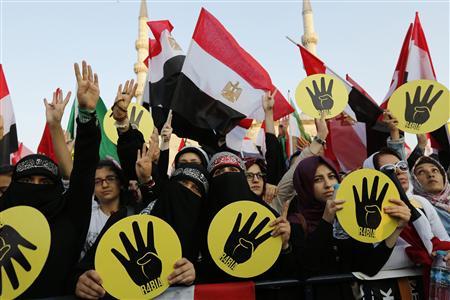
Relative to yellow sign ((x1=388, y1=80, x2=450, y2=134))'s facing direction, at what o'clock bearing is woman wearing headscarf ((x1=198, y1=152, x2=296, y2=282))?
The woman wearing headscarf is roughly at 1 o'clock from the yellow sign.

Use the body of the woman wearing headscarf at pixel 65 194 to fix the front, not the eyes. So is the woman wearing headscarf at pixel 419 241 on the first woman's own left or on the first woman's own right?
on the first woman's own left

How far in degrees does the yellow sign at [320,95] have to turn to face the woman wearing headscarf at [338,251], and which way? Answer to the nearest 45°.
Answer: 0° — it already faces them

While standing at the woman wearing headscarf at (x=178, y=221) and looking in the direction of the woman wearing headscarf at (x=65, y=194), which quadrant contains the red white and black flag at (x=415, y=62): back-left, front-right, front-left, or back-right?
back-right

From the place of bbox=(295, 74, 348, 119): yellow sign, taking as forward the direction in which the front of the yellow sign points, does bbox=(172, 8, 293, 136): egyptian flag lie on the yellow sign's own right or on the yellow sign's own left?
on the yellow sign's own right

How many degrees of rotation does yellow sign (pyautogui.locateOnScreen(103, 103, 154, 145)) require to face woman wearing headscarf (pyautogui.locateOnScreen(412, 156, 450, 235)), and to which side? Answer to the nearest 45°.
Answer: approximately 45° to its left

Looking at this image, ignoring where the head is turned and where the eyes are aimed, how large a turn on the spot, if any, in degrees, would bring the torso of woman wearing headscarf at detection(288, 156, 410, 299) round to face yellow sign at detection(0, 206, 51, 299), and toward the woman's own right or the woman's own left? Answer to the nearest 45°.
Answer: approximately 90° to the woman's own right

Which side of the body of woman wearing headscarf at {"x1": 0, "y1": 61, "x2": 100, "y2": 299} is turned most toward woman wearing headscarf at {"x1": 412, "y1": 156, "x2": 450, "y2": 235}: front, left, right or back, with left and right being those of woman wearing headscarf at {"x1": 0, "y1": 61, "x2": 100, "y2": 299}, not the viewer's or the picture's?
left
